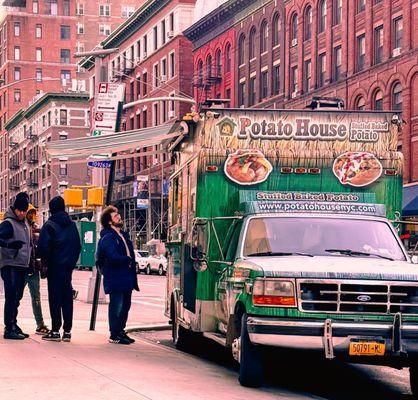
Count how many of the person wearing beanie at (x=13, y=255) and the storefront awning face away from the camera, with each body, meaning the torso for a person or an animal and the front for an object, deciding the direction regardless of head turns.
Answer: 0

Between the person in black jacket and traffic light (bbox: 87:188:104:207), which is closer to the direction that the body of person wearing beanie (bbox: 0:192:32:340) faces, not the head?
the person in black jacket

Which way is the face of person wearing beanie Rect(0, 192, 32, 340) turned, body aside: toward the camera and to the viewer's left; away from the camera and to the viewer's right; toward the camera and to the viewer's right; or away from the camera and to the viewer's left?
toward the camera and to the viewer's right

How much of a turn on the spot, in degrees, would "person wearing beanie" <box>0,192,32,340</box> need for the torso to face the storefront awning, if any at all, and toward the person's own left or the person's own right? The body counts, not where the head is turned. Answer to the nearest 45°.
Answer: approximately 90° to the person's own left

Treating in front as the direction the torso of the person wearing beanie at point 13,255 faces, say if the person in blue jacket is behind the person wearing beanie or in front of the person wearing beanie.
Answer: in front

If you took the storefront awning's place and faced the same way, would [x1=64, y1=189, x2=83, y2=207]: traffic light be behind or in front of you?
in front

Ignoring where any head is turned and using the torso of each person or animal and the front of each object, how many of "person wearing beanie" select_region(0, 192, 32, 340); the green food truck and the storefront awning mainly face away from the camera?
0

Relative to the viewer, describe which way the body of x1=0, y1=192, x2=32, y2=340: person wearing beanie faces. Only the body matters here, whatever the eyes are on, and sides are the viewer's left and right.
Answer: facing the viewer and to the right of the viewer

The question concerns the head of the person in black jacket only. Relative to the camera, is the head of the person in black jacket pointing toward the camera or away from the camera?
away from the camera

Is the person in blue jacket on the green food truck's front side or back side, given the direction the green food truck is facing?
on the back side

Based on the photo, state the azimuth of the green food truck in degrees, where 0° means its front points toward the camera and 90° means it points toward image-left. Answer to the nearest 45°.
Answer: approximately 315°

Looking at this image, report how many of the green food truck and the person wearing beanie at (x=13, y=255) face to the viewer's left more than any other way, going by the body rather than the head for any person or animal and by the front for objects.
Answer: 0

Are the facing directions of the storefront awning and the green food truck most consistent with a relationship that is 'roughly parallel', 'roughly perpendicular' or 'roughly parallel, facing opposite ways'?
roughly perpendicular

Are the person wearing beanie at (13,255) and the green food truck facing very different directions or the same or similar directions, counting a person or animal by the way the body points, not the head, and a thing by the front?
same or similar directions
